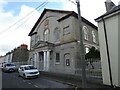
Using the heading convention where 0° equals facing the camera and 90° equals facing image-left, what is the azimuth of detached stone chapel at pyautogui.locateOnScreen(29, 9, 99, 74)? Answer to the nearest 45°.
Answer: approximately 45°

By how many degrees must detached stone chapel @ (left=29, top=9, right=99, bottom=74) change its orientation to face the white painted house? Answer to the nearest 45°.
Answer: approximately 45° to its left
